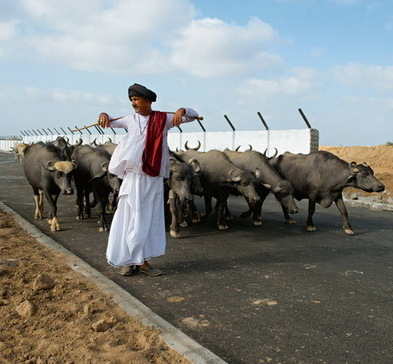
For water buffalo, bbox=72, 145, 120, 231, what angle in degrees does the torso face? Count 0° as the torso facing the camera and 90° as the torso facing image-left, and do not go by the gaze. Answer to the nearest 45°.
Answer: approximately 315°

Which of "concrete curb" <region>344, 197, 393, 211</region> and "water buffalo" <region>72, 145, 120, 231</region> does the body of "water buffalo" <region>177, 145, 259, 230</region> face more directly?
the concrete curb

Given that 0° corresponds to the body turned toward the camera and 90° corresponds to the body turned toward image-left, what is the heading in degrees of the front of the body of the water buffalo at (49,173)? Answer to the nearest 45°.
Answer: approximately 315°

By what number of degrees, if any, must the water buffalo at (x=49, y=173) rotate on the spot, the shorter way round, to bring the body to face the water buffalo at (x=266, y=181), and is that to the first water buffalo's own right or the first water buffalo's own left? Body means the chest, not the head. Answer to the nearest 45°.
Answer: approximately 45° to the first water buffalo's own left

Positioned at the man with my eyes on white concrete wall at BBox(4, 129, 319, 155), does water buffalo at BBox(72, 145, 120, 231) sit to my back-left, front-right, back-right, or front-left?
front-left

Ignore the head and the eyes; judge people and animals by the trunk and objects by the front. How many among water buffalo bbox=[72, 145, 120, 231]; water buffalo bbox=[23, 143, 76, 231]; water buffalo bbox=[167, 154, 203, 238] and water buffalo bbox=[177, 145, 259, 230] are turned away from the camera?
0

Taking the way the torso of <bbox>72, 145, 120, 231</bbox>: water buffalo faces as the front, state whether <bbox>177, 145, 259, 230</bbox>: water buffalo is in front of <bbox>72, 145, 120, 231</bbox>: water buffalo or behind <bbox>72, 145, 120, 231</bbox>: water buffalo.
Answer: in front

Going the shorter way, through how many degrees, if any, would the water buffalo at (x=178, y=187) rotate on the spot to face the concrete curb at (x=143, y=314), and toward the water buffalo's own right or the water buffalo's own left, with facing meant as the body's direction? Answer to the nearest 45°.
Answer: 0° — it already faces it

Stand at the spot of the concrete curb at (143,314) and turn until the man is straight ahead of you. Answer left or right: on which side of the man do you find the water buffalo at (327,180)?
right

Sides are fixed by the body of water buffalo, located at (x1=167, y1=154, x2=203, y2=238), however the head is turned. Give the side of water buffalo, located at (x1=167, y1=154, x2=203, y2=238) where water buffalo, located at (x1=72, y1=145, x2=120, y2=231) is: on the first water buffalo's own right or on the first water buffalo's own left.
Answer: on the first water buffalo's own right

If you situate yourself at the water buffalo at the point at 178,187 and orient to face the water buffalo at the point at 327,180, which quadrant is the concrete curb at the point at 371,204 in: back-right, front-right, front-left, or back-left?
front-left

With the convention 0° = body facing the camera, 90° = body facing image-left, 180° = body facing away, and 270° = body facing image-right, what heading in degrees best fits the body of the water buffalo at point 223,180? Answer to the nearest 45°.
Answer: approximately 315°

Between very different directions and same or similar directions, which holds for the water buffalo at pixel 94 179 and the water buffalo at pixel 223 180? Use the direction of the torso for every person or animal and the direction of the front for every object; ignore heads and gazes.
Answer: same or similar directions

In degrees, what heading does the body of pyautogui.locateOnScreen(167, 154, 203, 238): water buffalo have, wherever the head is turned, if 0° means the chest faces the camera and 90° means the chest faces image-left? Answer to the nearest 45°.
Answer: approximately 0°

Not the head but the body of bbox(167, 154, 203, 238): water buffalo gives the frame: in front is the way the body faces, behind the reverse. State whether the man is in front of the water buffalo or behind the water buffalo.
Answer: in front

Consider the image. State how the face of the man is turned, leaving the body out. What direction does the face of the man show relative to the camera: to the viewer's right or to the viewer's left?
to the viewer's left
